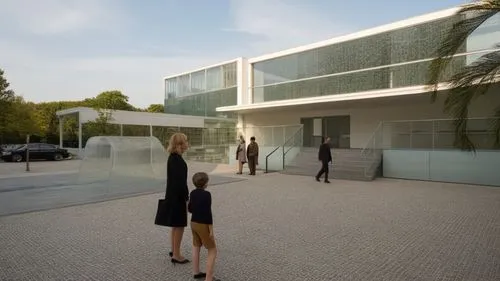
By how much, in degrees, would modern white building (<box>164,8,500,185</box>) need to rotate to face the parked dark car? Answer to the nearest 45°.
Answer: approximately 45° to its right

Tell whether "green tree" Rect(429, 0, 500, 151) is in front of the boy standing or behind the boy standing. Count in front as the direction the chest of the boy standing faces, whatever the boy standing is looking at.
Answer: in front

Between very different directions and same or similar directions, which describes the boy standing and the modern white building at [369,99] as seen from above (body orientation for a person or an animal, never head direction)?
very different directions

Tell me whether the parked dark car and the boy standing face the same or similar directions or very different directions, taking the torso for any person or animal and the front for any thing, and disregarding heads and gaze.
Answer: very different directions

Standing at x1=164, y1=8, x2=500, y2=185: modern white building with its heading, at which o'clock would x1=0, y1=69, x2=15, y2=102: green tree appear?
The green tree is roughly at 2 o'clock from the modern white building.

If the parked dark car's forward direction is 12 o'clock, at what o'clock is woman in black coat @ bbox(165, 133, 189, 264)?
The woman in black coat is roughly at 9 o'clock from the parked dark car.

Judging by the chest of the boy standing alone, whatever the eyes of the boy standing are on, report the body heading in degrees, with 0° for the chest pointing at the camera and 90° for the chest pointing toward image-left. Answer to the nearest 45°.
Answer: approximately 225°

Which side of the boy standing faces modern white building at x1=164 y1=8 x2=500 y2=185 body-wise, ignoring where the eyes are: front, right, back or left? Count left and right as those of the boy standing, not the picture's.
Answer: front

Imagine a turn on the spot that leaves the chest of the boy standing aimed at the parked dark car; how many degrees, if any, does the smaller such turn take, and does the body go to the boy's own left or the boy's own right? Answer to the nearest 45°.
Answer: approximately 90° to the boy's own left

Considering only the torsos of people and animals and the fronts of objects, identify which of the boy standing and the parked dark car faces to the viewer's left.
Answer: the parked dark car

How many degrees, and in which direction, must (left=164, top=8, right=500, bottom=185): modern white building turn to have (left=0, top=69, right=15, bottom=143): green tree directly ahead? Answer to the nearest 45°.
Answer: approximately 45° to its right

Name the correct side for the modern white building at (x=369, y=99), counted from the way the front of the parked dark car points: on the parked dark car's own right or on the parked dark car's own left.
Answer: on the parked dark car's own left

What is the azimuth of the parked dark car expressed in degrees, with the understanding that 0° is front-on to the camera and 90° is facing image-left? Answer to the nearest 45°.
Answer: approximately 90°

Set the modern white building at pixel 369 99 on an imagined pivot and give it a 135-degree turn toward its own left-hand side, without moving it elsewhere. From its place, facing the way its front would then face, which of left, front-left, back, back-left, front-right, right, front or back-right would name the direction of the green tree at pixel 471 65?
right

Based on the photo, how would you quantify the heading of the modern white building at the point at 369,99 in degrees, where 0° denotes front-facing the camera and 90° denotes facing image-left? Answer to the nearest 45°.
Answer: approximately 45°

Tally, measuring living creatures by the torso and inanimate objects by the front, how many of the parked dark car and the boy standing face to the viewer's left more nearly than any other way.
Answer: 1
